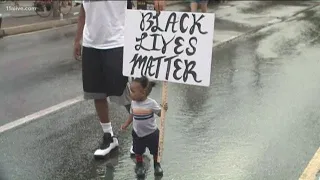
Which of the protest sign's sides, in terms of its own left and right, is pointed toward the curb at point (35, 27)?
back

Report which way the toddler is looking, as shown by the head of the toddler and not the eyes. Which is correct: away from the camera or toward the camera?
toward the camera

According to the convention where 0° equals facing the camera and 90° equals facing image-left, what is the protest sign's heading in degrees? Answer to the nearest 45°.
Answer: approximately 0°
